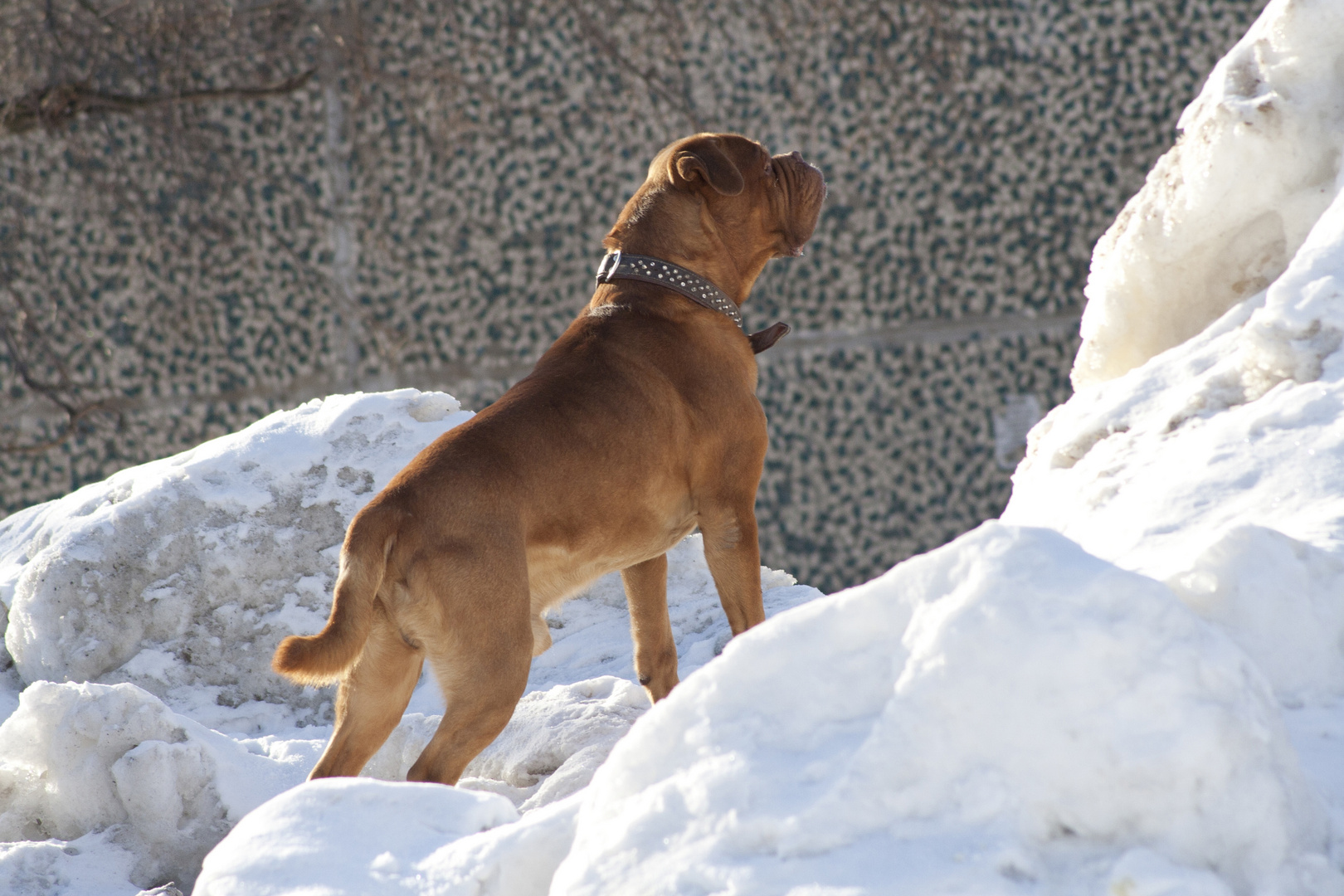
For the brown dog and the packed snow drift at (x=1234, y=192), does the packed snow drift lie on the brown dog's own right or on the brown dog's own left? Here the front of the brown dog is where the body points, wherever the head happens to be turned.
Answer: on the brown dog's own right

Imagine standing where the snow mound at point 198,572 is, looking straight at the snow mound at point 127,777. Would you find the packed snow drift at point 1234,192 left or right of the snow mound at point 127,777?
left

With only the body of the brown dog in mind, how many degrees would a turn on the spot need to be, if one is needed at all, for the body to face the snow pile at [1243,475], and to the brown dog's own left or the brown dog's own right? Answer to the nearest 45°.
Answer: approximately 90° to the brown dog's own right

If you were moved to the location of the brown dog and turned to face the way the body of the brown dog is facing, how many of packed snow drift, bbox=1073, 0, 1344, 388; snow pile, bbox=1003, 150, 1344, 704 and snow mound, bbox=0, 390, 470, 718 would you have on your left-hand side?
1

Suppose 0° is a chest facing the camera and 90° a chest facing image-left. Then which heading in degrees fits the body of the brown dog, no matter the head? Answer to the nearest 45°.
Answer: approximately 225°

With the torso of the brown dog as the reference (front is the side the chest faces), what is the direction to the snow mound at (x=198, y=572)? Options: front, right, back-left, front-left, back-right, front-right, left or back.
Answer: left

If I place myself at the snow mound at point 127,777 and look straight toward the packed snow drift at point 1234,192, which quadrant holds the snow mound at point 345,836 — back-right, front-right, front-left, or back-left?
front-right

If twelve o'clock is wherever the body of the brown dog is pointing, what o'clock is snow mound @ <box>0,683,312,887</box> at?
The snow mound is roughly at 7 o'clock from the brown dog.
